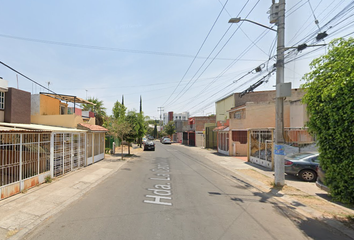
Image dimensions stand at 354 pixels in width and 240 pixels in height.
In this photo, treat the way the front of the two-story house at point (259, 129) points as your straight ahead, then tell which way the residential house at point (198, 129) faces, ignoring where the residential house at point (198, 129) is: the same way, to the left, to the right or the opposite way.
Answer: the same way

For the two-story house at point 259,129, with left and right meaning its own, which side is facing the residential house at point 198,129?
right

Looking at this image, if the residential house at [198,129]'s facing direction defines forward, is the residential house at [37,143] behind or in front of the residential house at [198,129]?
in front

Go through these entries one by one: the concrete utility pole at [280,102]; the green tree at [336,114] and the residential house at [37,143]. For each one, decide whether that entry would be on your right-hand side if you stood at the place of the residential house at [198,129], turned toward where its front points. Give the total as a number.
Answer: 0

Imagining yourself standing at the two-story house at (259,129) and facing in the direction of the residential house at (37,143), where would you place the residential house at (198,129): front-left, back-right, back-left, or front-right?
back-right

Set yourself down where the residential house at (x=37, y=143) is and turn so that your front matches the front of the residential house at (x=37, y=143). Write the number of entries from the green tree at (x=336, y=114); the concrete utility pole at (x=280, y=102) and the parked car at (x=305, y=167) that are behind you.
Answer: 0

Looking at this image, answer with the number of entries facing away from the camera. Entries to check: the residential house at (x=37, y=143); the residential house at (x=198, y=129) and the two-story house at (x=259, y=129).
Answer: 0

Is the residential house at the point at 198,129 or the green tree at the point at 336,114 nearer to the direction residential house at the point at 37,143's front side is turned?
the green tree

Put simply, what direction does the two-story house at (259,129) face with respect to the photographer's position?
facing the viewer and to the left of the viewer

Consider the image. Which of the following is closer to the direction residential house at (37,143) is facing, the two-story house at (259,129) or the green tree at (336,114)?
the green tree

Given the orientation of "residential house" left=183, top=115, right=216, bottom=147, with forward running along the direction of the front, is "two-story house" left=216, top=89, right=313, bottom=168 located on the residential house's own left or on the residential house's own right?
on the residential house's own left

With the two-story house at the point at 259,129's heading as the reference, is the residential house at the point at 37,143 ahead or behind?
ahead

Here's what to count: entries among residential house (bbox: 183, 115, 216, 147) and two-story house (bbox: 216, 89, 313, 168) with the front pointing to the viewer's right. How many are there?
0

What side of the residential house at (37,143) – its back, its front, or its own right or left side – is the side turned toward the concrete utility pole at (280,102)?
front

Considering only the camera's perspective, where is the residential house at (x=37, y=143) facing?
facing the viewer and to the right of the viewer

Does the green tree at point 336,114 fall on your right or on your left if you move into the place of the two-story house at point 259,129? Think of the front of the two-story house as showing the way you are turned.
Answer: on your left

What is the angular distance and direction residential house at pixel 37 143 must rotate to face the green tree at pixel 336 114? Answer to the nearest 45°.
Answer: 0° — it already faces it

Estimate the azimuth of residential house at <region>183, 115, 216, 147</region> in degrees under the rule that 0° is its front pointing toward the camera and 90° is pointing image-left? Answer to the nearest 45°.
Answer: approximately 45°
